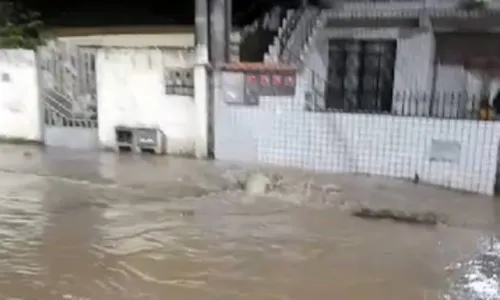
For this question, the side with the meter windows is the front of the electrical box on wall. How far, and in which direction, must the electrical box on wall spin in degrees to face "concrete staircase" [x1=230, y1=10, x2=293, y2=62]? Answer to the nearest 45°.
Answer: approximately 180°

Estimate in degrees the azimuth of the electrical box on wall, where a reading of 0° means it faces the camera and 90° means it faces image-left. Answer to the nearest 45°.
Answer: approximately 0°

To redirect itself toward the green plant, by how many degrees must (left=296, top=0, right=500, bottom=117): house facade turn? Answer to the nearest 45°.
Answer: approximately 90° to its right

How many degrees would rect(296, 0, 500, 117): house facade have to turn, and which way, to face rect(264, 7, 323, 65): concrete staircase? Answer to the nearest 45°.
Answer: approximately 90° to its right

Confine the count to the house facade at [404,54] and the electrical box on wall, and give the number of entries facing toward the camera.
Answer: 2

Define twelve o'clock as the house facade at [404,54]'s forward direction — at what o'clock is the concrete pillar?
The concrete pillar is roughly at 2 o'clock from the house facade.

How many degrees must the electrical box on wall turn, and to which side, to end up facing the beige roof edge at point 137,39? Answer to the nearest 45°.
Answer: approximately 135° to its right

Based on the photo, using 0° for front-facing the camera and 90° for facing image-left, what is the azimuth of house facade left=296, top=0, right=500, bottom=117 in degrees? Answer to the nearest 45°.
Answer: approximately 0°
